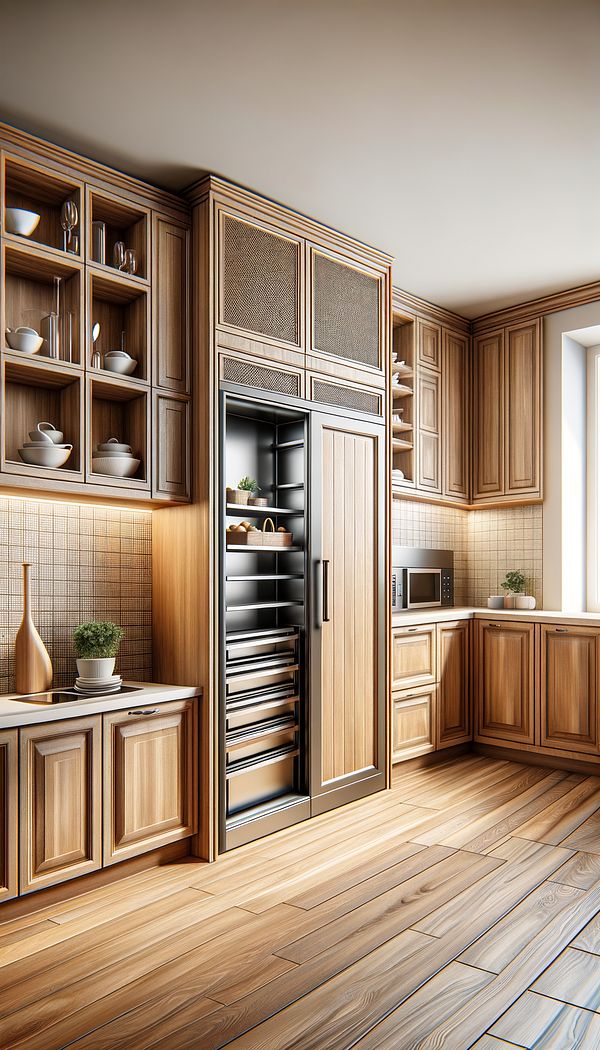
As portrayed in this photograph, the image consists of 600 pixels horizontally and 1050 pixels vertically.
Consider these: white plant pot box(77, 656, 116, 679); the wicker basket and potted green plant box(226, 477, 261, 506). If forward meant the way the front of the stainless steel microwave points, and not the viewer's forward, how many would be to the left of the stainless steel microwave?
0

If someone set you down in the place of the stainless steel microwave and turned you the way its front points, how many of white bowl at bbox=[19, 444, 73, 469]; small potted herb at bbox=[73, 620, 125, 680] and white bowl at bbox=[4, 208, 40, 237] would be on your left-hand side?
0

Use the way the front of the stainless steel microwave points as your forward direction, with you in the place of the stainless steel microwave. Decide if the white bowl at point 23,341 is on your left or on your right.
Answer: on your right

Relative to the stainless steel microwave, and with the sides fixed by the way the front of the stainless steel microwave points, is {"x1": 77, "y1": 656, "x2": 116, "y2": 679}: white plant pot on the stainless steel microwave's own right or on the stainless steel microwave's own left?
on the stainless steel microwave's own right

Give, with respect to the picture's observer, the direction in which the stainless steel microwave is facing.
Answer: facing the viewer and to the right of the viewer

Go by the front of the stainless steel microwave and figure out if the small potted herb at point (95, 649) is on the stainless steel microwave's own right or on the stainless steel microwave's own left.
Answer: on the stainless steel microwave's own right
